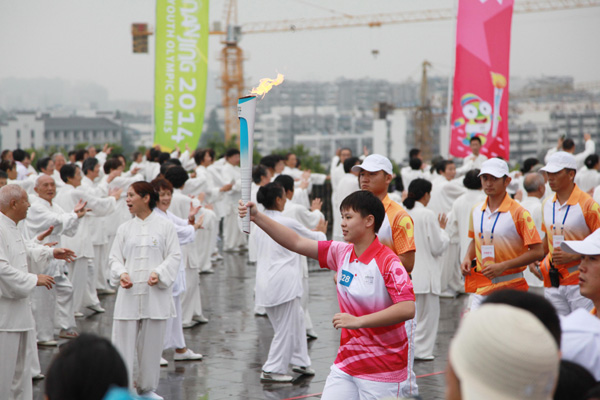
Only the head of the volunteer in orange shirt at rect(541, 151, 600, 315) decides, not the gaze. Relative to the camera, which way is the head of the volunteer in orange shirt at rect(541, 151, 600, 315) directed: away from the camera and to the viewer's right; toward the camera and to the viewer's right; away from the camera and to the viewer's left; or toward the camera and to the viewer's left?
toward the camera and to the viewer's left

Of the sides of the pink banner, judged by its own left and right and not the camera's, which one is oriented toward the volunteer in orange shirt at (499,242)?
front

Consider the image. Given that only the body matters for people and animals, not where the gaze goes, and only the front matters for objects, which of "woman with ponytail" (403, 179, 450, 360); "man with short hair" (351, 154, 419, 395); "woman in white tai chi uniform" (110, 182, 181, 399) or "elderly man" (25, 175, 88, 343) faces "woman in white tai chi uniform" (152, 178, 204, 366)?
the elderly man

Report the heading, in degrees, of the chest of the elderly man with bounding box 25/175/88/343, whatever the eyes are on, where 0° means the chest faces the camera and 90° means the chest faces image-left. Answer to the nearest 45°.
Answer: approximately 315°

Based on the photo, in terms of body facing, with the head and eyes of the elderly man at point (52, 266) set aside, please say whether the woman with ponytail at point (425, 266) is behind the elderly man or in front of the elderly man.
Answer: in front

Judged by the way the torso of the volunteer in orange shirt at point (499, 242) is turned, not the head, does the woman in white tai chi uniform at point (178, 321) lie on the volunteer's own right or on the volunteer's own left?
on the volunteer's own right

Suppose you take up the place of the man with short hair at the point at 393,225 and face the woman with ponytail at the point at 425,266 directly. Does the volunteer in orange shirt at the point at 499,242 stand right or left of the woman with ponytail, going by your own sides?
right

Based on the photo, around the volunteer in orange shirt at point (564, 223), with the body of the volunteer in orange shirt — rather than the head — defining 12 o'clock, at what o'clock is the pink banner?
The pink banner is roughly at 4 o'clock from the volunteer in orange shirt.

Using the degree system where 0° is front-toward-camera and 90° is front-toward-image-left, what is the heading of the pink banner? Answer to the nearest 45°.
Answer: approximately 0°

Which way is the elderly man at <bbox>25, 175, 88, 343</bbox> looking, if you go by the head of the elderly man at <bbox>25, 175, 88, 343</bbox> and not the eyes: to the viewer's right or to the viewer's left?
to the viewer's right

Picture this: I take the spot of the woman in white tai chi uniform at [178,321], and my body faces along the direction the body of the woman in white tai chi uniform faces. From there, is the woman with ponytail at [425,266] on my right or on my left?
on my left
